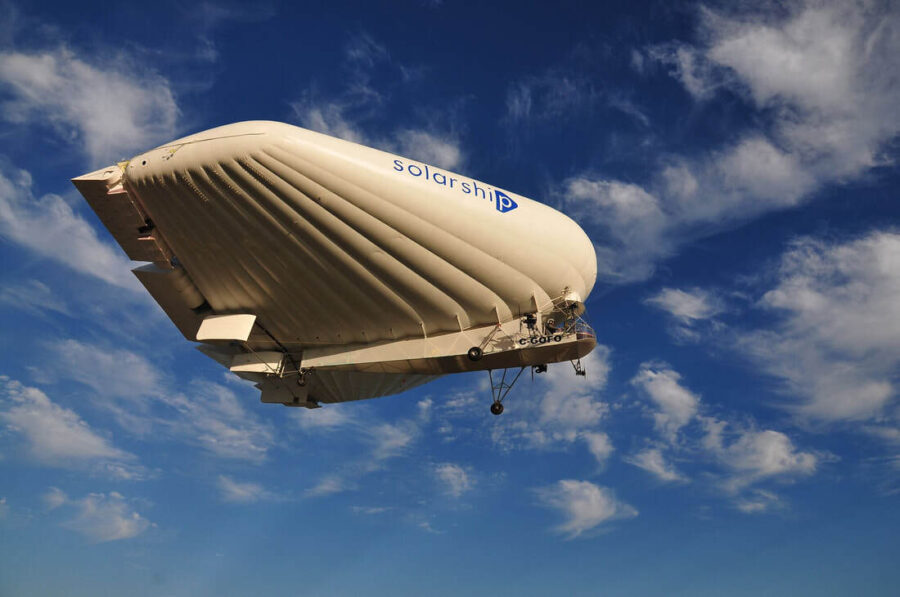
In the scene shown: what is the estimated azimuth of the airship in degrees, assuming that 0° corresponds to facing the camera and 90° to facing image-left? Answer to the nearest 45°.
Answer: approximately 315°
